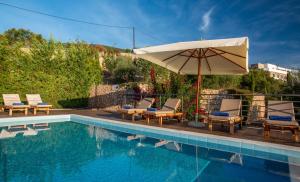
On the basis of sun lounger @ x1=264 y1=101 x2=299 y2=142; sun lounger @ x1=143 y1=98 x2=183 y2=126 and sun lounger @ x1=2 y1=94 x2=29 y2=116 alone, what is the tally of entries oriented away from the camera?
0

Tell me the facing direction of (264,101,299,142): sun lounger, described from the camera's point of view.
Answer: facing the viewer

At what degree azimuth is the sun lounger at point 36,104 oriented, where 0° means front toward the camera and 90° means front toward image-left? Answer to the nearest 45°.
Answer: approximately 315°

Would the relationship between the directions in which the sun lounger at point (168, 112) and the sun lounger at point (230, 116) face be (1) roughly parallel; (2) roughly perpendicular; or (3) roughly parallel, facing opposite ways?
roughly parallel

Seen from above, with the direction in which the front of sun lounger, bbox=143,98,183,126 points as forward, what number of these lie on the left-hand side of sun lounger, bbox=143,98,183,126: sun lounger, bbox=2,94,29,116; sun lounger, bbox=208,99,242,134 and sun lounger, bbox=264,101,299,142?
2

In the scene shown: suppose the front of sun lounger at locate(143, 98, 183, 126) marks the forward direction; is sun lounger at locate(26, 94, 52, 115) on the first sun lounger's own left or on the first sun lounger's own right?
on the first sun lounger's own right

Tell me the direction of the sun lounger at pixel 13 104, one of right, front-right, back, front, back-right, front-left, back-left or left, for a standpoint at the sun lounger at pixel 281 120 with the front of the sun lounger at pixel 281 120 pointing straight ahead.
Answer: right

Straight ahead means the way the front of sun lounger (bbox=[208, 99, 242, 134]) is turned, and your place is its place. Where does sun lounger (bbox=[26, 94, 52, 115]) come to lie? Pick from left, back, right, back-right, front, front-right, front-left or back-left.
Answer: front-right

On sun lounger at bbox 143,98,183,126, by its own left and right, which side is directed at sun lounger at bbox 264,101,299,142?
left

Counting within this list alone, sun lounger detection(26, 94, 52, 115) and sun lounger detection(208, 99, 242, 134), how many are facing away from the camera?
0

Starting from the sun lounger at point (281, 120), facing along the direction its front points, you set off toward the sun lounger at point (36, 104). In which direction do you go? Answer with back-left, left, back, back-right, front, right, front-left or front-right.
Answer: right
